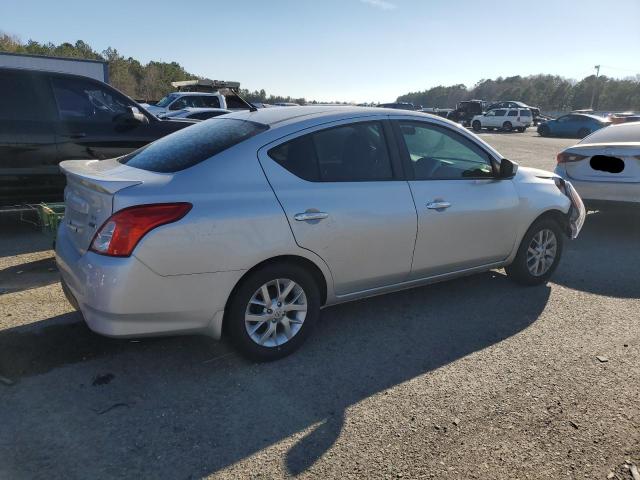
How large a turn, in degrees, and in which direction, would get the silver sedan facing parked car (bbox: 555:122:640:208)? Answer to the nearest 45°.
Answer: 0° — it already faces it

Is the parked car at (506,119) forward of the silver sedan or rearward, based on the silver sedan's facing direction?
forward

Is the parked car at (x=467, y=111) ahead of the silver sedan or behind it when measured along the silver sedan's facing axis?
ahead

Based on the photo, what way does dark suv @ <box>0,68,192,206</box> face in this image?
to the viewer's right

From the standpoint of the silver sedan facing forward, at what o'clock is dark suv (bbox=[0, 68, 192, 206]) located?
The dark suv is roughly at 9 o'clock from the silver sedan.

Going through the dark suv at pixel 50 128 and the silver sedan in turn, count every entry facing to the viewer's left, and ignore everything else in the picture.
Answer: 0

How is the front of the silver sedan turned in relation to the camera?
facing away from the viewer and to the right of the viewer
